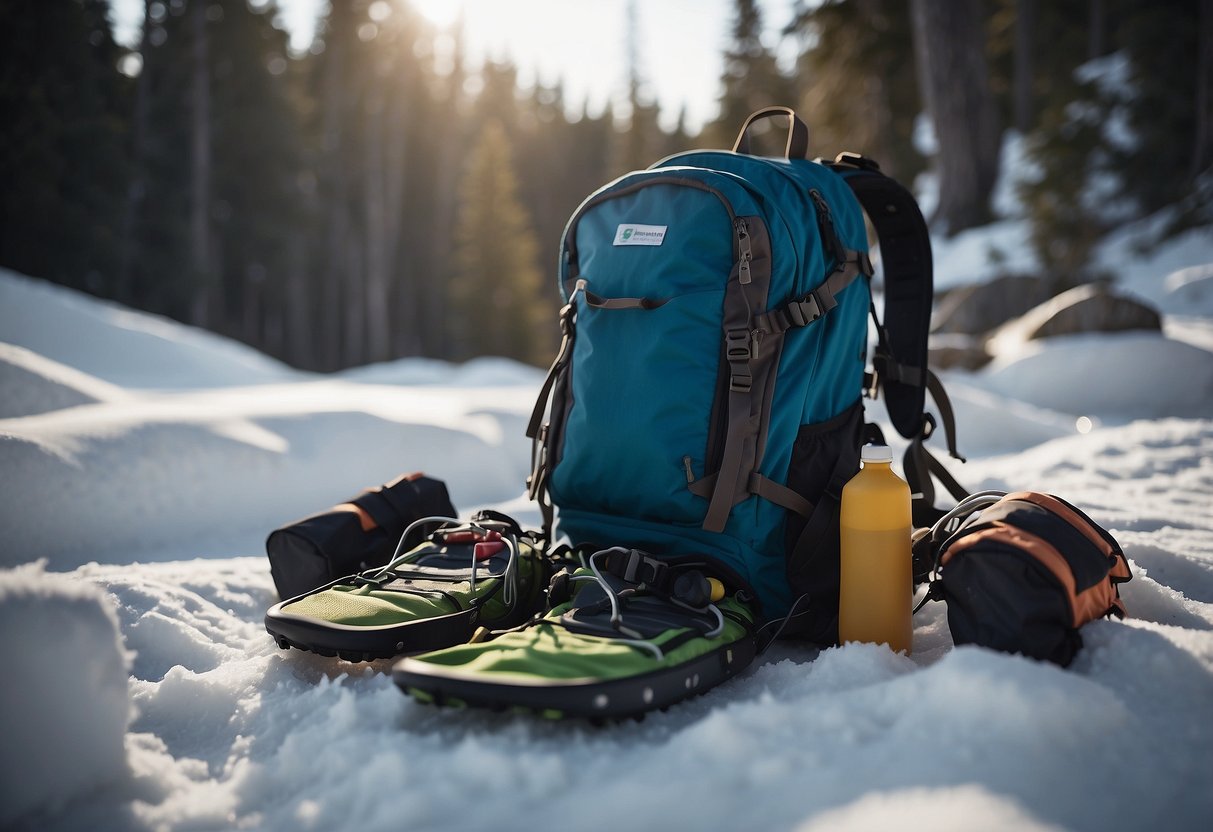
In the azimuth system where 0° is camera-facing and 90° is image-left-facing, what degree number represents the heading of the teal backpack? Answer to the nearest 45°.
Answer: approximately 45°

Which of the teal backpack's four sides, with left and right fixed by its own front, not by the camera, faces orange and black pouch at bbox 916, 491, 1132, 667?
left

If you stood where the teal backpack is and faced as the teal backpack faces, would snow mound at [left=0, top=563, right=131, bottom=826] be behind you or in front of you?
in front

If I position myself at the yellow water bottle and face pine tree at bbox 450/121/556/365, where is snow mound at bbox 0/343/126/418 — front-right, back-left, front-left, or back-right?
front-left

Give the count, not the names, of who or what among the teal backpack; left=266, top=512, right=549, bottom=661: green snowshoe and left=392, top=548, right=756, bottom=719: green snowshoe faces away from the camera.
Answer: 0

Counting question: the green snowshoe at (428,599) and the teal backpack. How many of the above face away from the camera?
0

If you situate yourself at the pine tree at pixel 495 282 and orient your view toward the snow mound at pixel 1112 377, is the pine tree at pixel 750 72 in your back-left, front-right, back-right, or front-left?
front-left

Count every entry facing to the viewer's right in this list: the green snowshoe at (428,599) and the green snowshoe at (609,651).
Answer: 0

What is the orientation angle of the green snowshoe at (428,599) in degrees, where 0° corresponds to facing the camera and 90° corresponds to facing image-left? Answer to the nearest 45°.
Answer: approximately 45°

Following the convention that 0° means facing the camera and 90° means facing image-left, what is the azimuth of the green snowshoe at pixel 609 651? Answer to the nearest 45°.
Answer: approximately 45°

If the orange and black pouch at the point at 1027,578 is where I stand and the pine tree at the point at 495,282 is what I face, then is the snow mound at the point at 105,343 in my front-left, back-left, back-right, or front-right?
front-left

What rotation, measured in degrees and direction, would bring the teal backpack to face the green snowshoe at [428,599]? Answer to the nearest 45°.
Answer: approximately 45° to its right
